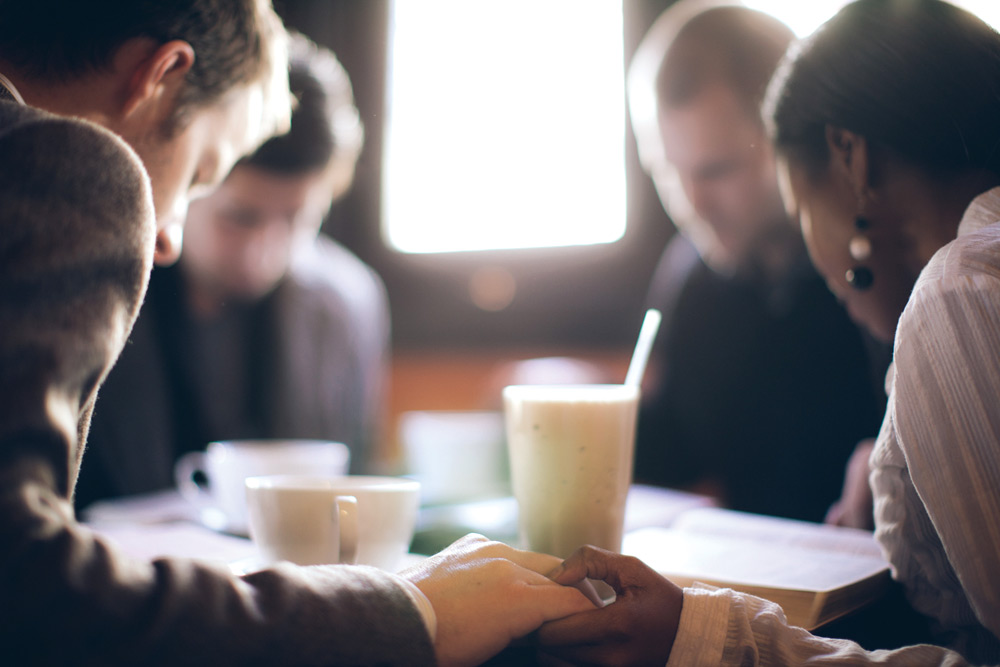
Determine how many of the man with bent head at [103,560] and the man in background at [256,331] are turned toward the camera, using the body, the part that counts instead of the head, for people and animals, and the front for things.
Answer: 1

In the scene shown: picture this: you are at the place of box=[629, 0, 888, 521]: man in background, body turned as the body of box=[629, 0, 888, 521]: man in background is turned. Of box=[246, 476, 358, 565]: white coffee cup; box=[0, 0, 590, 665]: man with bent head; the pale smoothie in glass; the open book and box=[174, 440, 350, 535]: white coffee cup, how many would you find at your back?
0

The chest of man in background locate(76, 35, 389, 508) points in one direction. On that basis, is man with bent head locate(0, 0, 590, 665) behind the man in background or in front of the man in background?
in front

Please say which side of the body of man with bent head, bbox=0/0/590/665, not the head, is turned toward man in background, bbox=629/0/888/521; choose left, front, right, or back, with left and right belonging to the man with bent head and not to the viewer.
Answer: front

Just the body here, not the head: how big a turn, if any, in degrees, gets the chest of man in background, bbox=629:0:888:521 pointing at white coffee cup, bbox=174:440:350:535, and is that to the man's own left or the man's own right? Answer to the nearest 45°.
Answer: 0° — they already face it

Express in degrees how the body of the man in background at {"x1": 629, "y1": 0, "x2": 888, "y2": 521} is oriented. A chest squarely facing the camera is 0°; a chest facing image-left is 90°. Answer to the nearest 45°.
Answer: approximately 45°

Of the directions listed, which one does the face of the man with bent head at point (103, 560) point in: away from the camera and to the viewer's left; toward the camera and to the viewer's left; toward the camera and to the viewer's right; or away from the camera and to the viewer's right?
away from the camera and to the viewer's right

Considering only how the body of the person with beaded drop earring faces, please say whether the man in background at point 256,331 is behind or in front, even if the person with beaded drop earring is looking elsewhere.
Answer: in front

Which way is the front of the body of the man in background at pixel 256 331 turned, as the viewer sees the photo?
toward the camera

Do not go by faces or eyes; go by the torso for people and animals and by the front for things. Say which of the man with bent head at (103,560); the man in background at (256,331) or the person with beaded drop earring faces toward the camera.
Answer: the man in background

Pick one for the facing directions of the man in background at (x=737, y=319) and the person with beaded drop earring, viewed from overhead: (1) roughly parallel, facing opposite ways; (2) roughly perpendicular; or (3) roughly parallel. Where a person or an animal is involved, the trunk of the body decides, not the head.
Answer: roughly perpendicular

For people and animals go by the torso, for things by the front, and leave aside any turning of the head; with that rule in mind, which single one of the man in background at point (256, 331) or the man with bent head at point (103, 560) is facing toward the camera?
the man in background

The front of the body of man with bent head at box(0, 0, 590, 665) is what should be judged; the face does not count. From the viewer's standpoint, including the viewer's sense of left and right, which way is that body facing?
facing away from the viewer and to the right of the viewer

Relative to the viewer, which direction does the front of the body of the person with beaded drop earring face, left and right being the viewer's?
facing away from the viewer and to the left of the viewer

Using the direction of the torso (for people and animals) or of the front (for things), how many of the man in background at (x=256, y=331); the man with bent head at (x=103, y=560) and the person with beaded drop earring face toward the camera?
1
